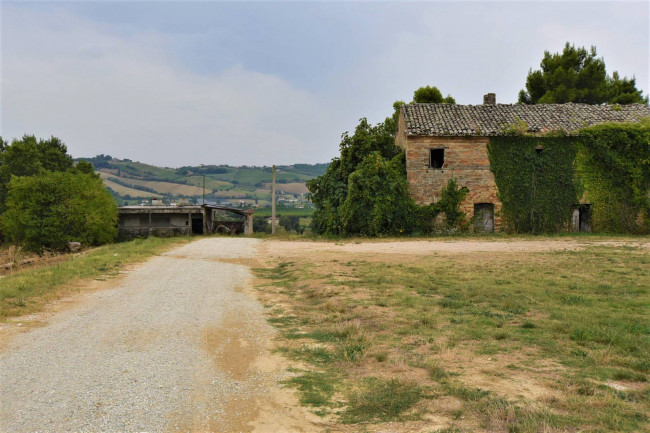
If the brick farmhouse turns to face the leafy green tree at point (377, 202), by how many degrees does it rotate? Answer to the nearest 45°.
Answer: approximately 45° to its right

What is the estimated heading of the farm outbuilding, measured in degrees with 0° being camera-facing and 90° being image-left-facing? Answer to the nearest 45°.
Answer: approximately 0°

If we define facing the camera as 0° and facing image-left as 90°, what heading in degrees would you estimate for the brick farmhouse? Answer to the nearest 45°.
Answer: approximately 0°

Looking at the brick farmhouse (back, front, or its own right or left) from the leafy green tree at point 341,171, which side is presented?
right

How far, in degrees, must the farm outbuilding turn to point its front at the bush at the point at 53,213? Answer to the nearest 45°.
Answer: approximately 45° to its right

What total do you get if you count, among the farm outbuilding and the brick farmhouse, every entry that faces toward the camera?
2
